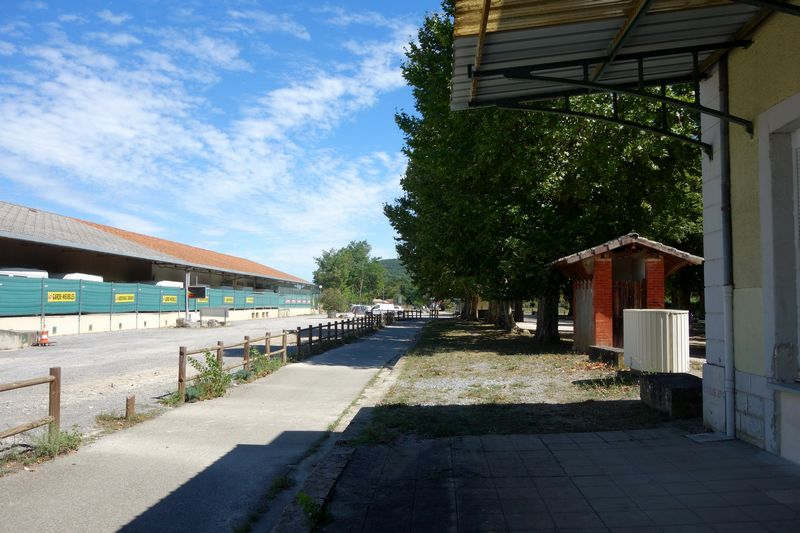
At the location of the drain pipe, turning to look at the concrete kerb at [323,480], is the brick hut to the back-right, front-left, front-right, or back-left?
back-right

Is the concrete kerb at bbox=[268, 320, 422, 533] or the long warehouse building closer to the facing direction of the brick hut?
the concrete kerb

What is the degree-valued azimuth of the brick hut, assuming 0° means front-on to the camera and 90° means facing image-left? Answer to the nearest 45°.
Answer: approximately 0°

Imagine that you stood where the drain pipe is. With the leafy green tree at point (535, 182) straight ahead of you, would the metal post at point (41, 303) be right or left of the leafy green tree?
left

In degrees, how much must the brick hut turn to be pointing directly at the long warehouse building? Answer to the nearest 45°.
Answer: approximately 90° to its right

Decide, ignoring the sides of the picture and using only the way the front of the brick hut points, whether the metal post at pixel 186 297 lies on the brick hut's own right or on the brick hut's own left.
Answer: on the brick hut's own right

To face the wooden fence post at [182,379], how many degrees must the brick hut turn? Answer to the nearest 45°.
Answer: approximately 45° to its right

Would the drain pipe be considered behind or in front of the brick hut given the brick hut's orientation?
in front

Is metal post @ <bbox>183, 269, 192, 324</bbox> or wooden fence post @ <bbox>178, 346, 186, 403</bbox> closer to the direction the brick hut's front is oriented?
the wooden fence post

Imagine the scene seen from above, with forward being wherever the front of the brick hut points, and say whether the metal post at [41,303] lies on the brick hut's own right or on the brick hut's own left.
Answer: on the brick hut's own right

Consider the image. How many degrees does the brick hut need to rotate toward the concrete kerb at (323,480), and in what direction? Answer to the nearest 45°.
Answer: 0° — it already faces it
